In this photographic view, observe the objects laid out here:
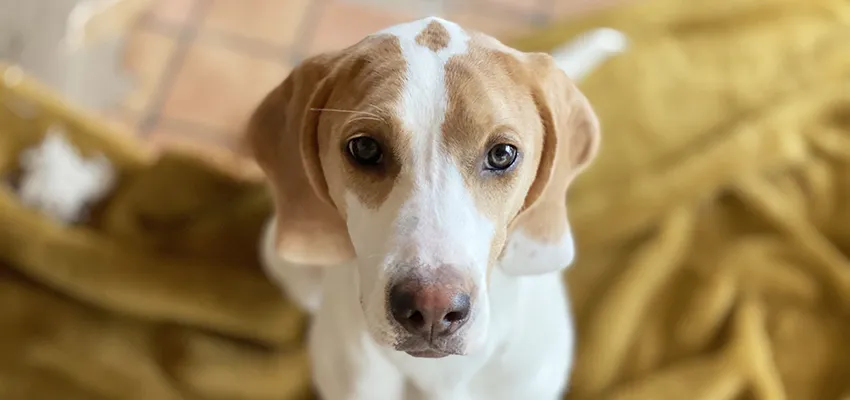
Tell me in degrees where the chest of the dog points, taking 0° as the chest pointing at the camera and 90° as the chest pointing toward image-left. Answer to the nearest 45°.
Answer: approximately 0°

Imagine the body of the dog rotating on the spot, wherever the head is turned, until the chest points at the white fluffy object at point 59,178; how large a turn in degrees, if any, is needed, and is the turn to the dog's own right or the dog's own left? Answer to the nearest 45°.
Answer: approximately 135° to the dog's own right
